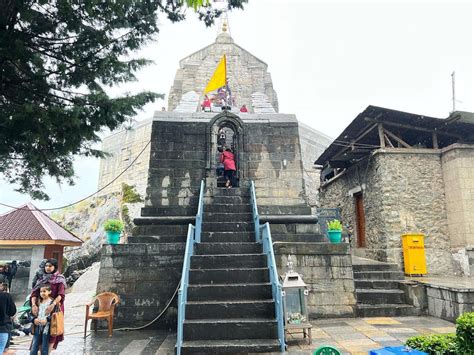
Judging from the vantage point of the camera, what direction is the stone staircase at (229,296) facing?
facing the viewer

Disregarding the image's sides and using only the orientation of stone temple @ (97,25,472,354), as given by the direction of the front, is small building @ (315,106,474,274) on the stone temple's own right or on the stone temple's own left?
on the stone temple's own left

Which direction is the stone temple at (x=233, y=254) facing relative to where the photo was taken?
toward the camera

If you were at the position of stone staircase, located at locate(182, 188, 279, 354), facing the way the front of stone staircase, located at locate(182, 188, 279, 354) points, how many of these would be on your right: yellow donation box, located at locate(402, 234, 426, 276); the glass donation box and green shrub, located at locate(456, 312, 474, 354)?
0

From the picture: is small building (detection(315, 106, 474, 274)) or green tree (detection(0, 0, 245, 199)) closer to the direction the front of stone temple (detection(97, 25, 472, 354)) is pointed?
the green tree

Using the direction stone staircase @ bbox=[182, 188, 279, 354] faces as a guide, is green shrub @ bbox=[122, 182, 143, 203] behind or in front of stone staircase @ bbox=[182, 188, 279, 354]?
behind

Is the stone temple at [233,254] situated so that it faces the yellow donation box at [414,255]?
no

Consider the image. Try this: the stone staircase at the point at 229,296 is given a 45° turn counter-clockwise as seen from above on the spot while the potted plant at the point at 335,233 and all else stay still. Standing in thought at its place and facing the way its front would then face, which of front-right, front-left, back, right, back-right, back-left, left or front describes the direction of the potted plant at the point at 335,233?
left

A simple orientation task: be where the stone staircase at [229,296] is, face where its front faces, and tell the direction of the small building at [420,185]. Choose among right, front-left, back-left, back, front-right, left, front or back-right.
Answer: back-left

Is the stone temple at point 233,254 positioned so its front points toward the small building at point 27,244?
no
